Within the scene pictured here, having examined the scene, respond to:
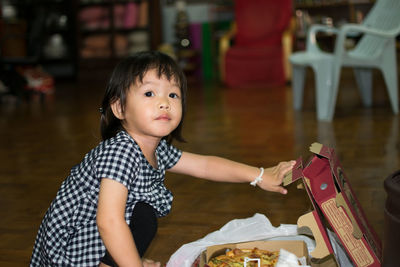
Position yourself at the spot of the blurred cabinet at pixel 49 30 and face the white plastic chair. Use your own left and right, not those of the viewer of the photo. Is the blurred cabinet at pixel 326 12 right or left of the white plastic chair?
left

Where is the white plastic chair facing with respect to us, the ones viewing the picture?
facing the viewer and to the left of the viewer

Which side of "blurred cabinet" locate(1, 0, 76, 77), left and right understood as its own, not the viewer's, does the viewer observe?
front

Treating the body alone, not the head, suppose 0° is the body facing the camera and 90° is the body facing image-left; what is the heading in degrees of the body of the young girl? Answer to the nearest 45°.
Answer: approximately 315°

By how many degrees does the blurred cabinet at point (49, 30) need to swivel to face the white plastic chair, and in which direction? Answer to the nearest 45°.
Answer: approximately 45° to its left

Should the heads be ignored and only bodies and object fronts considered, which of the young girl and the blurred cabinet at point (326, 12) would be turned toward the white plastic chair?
the blurred cabinet

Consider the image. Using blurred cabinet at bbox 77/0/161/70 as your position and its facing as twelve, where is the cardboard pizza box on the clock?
The cardboard pizza box is roughly at 12 o'clock from the blurred cabinet.

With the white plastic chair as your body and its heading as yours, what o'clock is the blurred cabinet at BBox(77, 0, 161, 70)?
The blurred cabinet is roughly at 3 o'clock from the white plastic chair.

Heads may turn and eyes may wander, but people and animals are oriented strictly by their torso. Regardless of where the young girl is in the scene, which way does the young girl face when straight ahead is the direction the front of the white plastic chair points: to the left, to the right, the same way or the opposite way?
to the left

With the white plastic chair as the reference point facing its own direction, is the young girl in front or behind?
in front

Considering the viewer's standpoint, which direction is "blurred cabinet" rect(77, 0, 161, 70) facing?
facing the viewer

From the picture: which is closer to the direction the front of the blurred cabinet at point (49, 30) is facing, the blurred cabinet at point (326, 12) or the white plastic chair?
the white plastic chair

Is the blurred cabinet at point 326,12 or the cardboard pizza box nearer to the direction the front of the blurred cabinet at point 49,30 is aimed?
the cardboard pizza box

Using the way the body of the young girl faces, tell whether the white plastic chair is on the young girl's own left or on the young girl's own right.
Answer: on the young girl's own left

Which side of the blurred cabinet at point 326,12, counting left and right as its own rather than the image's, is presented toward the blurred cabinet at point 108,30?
right

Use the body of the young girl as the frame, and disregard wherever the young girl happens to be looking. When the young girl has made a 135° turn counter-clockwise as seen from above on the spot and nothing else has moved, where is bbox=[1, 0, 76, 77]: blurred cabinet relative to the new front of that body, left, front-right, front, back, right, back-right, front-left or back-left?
front
